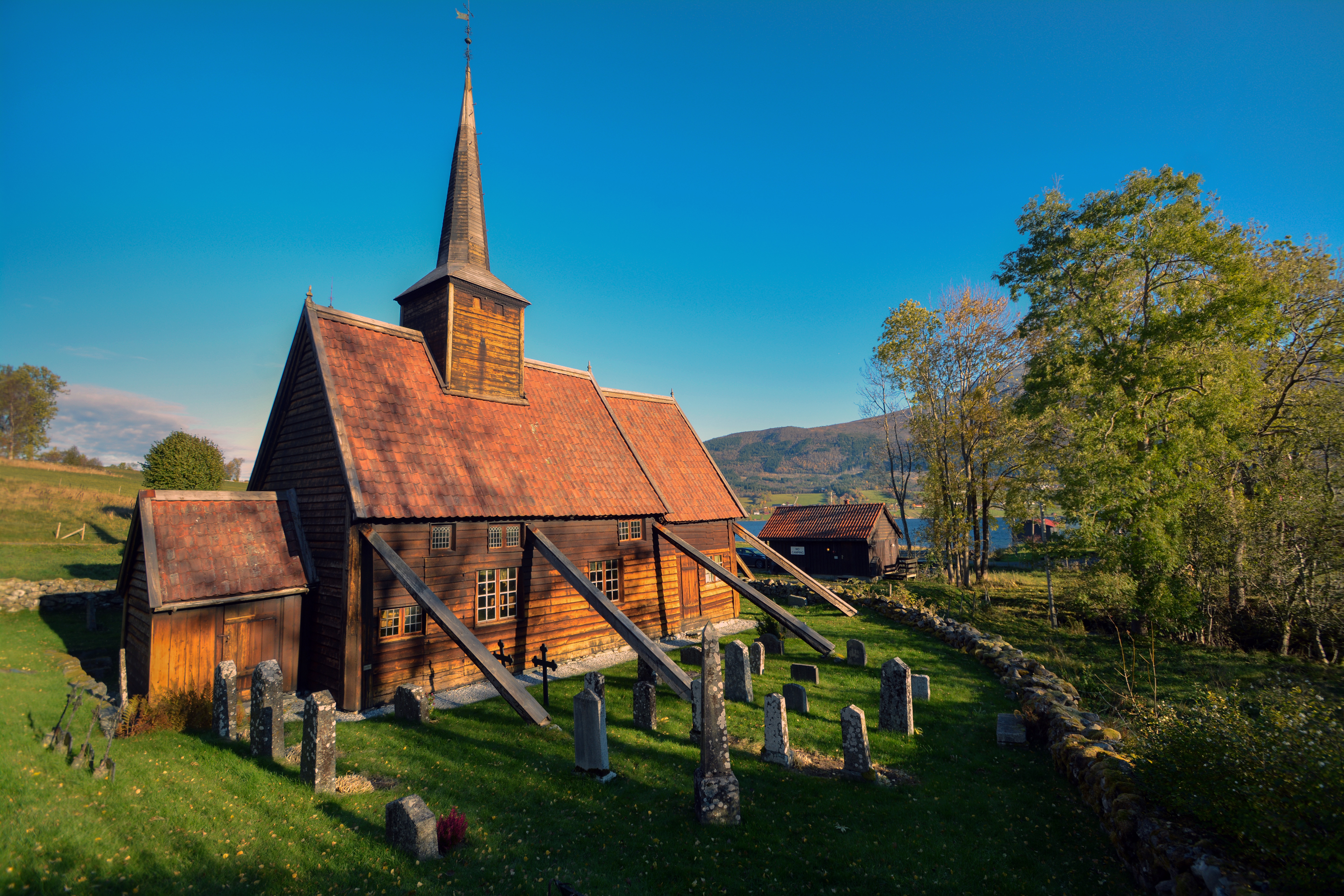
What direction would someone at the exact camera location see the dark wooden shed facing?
facing the viewer

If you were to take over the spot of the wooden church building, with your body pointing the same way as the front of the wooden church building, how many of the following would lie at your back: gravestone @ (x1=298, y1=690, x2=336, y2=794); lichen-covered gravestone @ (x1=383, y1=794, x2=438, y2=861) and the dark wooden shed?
1

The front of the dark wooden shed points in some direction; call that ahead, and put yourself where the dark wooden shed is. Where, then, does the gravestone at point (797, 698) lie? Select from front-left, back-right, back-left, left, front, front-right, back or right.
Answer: front

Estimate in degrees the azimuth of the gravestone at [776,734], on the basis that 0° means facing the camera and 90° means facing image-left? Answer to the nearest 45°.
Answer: approximately 45°

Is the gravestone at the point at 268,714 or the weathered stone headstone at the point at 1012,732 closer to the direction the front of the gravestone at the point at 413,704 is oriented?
the gravestone

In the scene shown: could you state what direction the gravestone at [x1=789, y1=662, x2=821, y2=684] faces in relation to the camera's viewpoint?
facing the viewer and to the left of the viewer

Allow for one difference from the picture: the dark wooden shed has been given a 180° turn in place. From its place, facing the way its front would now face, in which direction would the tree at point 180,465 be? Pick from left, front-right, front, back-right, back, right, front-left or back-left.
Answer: back-left

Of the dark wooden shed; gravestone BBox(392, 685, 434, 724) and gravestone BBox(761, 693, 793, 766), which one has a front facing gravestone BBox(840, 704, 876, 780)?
the dark wooden shed

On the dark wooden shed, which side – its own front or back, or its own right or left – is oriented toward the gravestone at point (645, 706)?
front

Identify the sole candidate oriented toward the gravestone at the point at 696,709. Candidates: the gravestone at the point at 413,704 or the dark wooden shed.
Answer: the dark wooden shed

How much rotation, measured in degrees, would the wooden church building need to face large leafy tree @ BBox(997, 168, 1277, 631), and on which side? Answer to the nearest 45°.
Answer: approximately 135° to its left

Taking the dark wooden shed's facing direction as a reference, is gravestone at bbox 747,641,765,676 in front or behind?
in front
